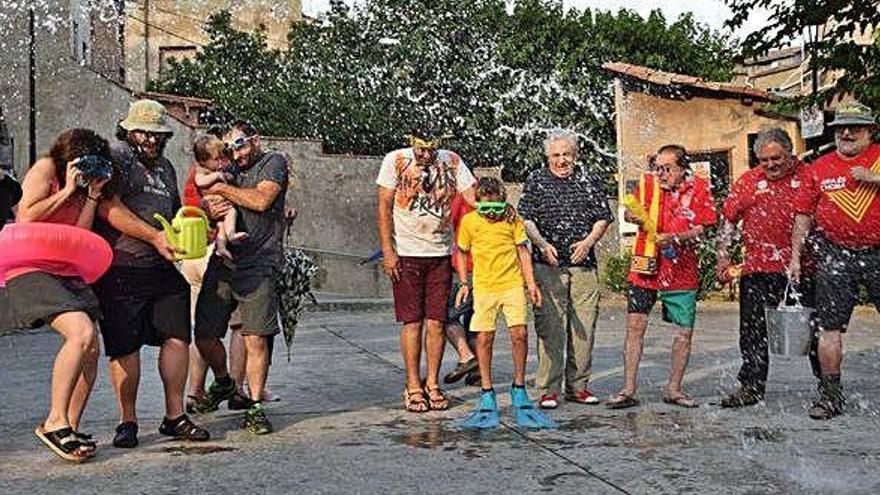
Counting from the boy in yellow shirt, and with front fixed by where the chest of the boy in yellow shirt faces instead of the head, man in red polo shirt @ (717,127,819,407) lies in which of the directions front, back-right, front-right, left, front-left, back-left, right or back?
left

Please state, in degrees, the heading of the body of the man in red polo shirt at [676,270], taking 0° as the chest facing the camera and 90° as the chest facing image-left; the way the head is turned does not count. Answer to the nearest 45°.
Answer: approximately 45°

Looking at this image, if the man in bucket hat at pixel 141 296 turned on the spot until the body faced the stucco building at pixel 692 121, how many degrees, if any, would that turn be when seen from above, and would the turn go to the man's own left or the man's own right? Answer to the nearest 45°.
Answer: approximately 90° to the man's own left

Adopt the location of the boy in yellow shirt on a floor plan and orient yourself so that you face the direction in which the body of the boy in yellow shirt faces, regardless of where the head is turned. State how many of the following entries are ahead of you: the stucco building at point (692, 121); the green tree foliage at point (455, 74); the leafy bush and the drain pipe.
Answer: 0

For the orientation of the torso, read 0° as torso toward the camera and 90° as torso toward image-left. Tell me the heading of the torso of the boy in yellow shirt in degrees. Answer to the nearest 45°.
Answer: approximately 0°

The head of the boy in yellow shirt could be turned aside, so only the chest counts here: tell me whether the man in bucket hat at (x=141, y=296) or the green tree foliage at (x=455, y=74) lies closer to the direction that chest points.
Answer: the man in bucket hat

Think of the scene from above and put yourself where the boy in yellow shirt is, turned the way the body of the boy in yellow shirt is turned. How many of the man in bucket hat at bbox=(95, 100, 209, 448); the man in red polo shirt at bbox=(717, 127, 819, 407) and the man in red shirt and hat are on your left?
2

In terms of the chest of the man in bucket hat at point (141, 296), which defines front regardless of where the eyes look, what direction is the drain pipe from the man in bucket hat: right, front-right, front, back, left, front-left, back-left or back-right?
back-left

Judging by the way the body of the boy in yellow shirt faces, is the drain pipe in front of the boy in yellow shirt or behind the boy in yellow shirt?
behind

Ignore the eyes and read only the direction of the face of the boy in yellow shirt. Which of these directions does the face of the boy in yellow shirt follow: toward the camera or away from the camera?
toward the camera

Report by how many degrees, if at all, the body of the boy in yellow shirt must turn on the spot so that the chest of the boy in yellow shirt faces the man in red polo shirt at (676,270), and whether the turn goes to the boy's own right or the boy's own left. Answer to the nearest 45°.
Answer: approximately 90° to the boy's own left

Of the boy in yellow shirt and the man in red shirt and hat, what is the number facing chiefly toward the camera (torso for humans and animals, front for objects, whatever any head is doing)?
2

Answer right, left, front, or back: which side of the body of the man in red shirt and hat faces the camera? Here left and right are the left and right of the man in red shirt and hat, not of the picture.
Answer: front

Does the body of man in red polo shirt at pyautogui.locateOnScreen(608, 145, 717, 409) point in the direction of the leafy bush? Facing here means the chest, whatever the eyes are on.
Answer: no
